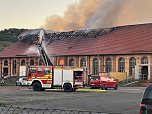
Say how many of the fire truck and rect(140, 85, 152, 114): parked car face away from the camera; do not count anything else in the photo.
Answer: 1

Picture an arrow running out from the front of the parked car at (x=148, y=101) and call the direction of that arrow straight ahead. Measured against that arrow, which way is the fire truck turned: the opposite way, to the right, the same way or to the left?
to the left

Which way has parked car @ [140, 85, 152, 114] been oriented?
away from the camera

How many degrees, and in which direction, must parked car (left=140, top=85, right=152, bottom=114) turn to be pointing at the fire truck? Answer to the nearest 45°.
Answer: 0° — it already faces it

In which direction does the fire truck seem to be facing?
to the viewer's left

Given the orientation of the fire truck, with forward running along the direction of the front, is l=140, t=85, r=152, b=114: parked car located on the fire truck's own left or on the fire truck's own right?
on the fire truck's own left

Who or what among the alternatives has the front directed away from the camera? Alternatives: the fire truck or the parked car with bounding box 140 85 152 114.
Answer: the parked car
